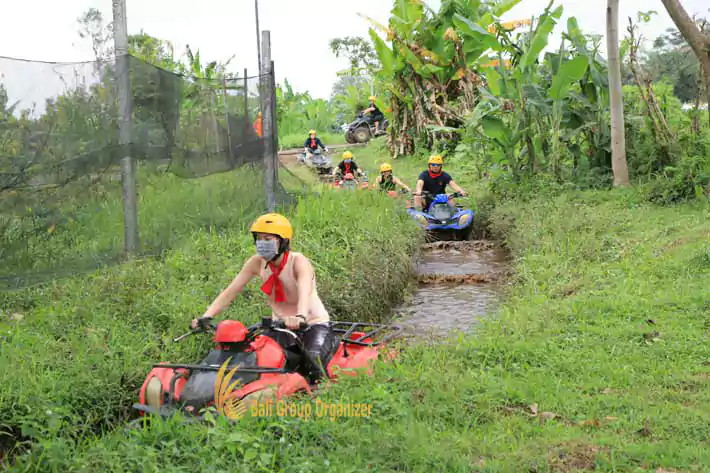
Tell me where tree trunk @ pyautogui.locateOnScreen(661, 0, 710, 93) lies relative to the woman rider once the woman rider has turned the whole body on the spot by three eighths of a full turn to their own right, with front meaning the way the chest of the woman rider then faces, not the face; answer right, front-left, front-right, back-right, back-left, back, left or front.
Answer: front-right

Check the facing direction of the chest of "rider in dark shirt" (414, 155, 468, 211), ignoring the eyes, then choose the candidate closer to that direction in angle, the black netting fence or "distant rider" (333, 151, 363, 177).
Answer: the black netting fence

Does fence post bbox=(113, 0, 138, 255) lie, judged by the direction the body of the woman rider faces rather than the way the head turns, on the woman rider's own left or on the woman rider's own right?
on the woman rider's own right

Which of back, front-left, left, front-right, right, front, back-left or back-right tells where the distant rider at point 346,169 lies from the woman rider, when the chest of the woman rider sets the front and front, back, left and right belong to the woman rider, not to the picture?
back-right

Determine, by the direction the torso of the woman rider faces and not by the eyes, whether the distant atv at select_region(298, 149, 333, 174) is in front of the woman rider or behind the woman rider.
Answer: behind

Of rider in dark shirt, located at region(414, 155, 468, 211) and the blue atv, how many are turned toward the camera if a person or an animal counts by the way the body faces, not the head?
2

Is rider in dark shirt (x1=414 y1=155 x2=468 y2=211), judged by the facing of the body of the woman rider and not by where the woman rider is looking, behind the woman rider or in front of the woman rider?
behind

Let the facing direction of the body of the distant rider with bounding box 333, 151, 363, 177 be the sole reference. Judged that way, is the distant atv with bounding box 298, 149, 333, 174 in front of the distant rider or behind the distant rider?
behind

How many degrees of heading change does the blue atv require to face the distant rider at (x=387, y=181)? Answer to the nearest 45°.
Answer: approximately 135° to its right

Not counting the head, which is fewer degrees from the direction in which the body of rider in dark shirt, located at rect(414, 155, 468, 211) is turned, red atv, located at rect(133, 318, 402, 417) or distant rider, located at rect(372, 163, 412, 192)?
the red atv

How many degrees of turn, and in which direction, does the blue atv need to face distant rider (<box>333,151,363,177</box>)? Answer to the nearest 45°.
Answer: approximately 135° to its right
